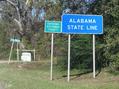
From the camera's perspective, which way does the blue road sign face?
toward the camera
